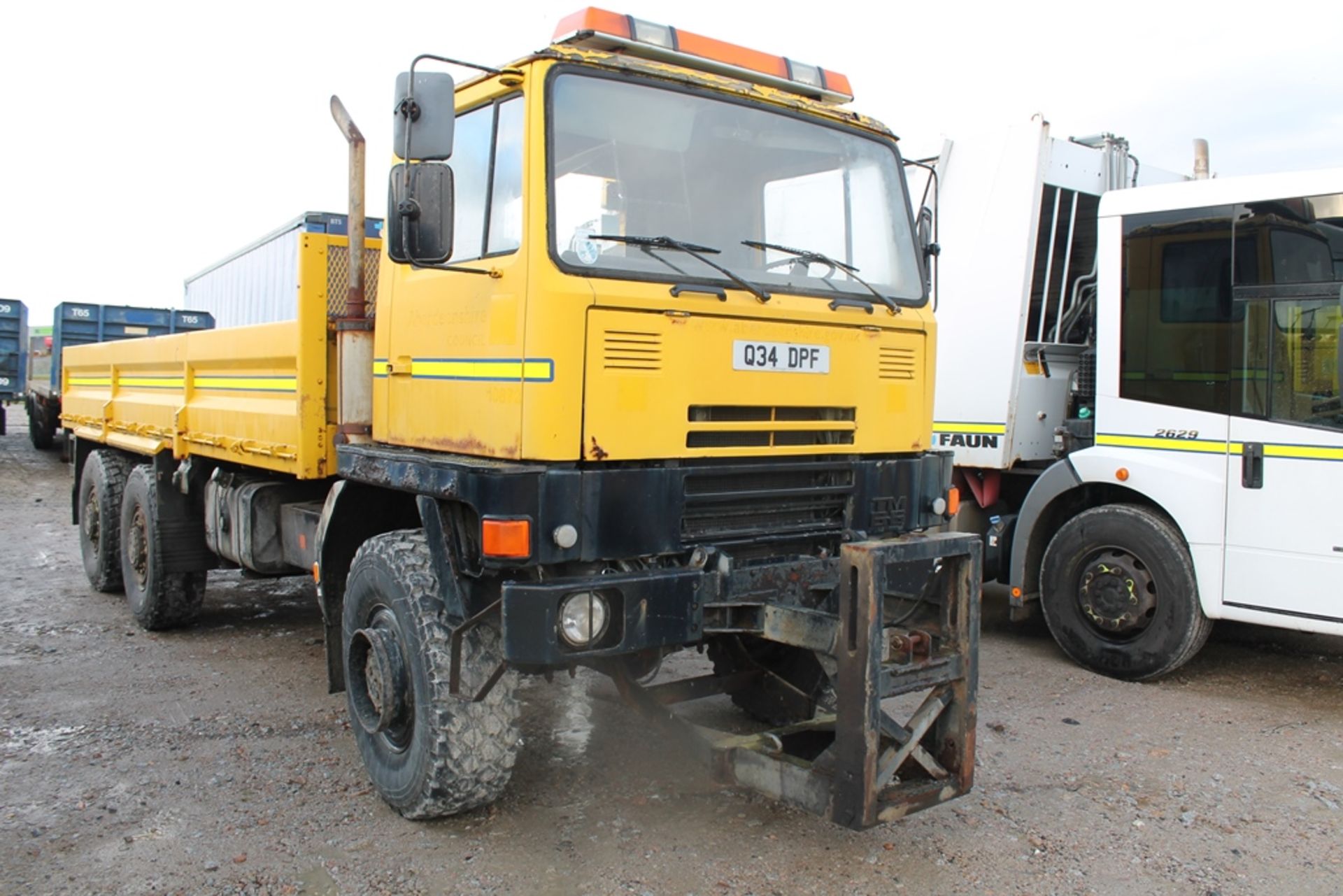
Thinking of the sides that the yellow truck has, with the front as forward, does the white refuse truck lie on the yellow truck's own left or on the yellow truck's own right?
on the yellow truck's own left

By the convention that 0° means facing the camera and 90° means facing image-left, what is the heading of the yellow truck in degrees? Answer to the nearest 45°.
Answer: approximately 315°
